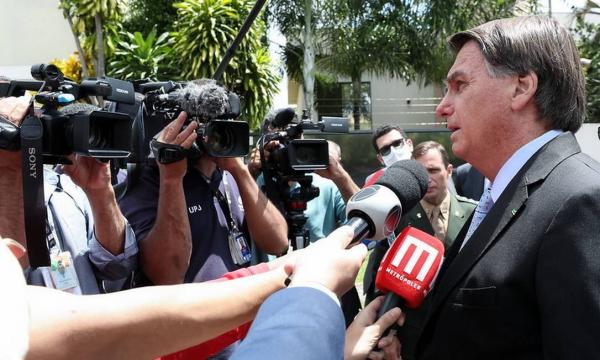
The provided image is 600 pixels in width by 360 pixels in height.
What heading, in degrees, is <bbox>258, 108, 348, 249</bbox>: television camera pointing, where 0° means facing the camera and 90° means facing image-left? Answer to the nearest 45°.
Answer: approximately 315°

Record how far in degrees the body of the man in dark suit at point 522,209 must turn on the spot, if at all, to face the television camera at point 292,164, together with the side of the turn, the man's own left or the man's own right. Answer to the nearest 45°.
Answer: approximately 45° to the man's own right

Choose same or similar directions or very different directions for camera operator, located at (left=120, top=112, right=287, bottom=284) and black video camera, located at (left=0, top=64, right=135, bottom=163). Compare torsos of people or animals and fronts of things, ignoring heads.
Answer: same or similar directions

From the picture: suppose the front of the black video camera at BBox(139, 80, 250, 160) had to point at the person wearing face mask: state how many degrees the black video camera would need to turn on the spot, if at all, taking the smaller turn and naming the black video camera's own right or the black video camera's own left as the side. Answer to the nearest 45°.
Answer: approximately 90° to the black video camera's own left

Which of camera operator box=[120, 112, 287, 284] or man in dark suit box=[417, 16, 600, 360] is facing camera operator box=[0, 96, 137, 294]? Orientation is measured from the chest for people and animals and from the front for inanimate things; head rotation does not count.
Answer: the man in dark suit

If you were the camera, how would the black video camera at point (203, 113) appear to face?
facing the viewer and to the right of the viewer

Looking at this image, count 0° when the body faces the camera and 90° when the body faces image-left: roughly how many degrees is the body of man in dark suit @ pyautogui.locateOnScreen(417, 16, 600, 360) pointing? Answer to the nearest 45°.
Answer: approximately 90°

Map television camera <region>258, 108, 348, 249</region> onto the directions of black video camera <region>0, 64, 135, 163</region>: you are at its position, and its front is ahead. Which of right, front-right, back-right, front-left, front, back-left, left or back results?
left

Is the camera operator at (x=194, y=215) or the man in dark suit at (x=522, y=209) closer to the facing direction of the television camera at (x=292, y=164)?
the man in dark suit

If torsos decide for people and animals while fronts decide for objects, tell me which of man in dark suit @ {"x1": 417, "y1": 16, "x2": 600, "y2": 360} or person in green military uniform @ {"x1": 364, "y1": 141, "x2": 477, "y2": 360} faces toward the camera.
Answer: person in green military uniform @ {"x1": 364, "y1": 141, "x2": 477, "y2": 360}

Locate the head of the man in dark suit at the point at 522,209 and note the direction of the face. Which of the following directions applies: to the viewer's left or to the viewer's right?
to the viewer's left
